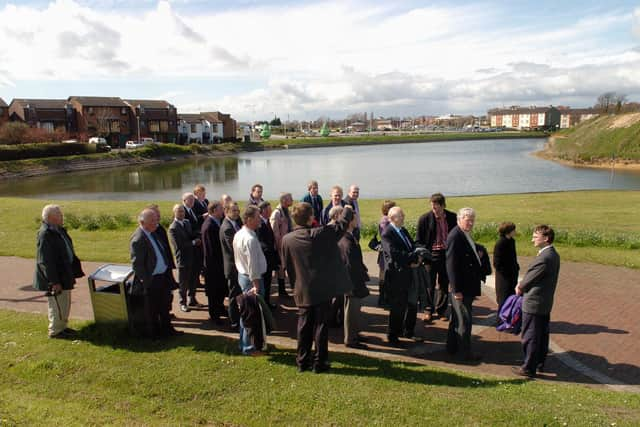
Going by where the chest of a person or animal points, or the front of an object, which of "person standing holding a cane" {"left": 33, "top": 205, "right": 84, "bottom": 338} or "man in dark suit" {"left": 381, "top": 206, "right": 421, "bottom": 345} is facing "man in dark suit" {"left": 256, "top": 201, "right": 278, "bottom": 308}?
the person standing holding a cane

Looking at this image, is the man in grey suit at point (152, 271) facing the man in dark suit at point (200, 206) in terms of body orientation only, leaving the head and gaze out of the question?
no

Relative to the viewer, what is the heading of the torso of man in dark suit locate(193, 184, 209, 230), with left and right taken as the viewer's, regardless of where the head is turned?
facing the viewer and to the right of the viewer

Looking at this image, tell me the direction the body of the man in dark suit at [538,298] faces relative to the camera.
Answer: to the viewer's left

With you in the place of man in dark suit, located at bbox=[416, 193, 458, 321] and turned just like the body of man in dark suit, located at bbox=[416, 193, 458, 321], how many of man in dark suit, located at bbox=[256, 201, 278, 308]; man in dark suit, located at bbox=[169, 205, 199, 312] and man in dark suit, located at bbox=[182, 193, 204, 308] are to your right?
3

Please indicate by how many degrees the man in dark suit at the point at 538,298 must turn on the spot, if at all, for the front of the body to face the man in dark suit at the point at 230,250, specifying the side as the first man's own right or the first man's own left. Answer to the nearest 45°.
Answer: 0° — they already face them

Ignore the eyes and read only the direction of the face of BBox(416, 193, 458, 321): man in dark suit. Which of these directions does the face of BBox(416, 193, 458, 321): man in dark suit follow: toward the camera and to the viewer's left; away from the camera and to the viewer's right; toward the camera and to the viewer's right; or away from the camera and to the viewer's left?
toward the camera and to the viewer's left

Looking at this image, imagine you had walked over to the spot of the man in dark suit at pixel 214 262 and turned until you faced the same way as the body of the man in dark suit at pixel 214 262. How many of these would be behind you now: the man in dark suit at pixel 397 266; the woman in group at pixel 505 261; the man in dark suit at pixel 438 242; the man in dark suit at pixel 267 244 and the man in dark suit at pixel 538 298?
0

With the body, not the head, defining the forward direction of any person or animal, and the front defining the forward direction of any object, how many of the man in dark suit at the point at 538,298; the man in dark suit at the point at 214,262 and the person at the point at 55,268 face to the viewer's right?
2

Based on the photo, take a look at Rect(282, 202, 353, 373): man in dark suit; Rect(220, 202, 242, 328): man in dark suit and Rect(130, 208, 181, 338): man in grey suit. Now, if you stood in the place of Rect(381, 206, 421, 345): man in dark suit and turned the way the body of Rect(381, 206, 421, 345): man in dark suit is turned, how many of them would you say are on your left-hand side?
0

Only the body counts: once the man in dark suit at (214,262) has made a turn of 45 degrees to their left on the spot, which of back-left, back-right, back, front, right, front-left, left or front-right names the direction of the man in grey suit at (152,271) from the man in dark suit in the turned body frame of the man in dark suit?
back

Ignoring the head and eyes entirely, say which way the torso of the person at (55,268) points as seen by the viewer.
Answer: to the viewer's right

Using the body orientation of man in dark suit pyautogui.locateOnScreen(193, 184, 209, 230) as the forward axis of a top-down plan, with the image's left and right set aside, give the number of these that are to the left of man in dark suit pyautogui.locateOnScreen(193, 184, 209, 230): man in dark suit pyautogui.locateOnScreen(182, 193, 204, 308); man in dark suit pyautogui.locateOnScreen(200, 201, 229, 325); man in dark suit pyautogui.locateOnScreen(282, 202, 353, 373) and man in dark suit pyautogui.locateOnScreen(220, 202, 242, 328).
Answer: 0

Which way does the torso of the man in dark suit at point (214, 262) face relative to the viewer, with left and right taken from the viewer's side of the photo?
facing to the right of the viewer

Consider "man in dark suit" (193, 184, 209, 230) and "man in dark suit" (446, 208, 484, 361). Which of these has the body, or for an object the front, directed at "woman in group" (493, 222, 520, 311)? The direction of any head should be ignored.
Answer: "man in dark suit" (193, 184, 209, 230)
